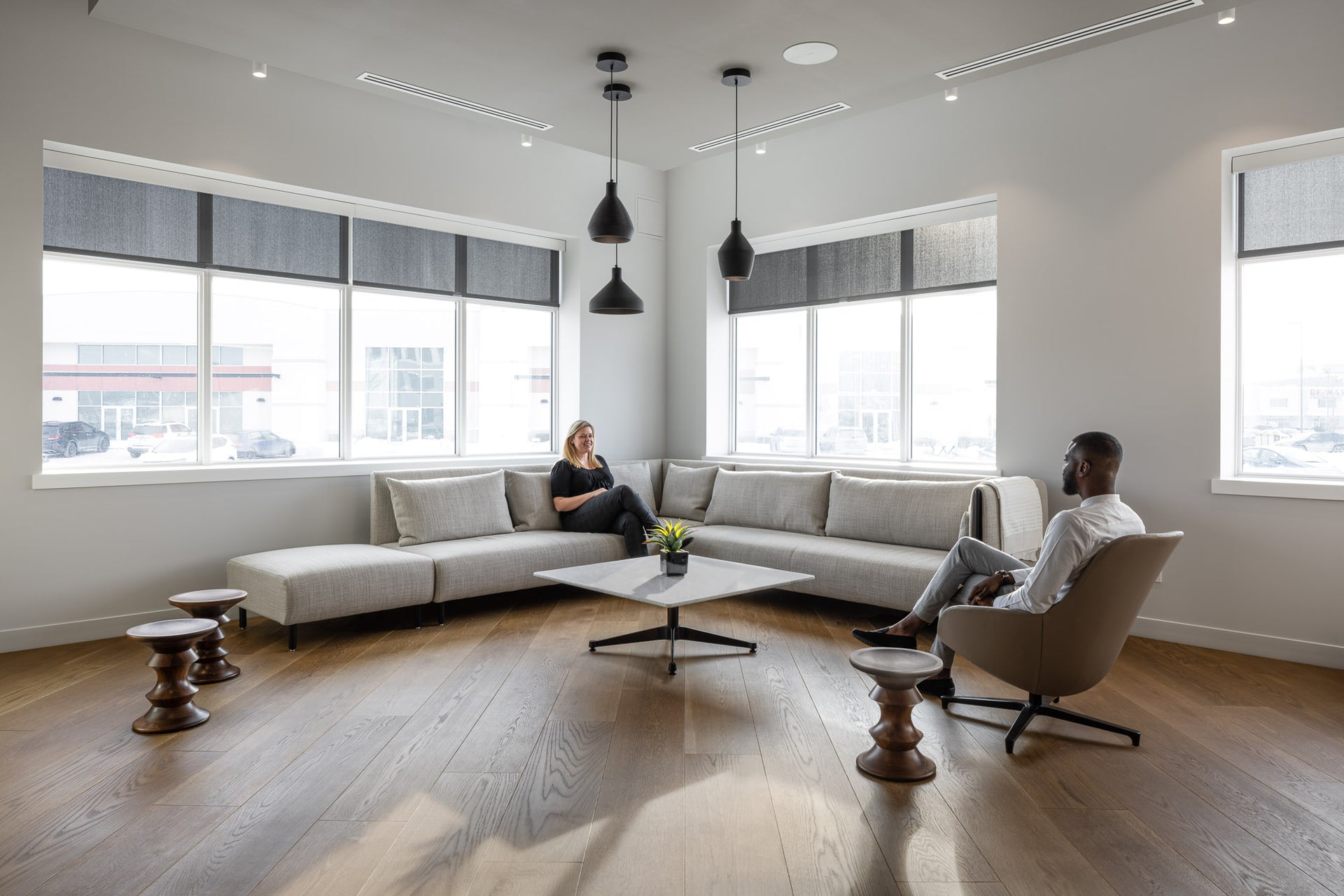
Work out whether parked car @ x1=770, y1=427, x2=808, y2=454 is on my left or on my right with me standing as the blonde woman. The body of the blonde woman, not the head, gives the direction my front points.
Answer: on my left

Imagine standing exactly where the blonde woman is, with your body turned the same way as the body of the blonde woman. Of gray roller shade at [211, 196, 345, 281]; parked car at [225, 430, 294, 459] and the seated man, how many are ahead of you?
1

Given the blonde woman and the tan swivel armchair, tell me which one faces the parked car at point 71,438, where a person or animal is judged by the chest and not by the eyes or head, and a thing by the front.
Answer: the tan swivel armchair

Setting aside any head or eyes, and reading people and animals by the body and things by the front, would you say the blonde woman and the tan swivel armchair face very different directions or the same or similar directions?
very different directions

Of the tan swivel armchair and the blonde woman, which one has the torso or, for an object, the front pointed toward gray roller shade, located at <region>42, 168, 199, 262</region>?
the tan swivel armchair

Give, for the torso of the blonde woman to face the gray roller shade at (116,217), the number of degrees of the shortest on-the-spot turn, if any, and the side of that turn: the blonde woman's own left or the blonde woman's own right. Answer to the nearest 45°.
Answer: approximately 135° to the blonde woman's own right

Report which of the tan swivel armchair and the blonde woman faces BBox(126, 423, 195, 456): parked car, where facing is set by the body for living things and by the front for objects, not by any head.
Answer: the tan swivel armchair

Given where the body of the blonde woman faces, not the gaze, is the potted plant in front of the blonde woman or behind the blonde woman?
in front

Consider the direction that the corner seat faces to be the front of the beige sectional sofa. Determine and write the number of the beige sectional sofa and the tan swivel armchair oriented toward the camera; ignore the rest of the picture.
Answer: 1

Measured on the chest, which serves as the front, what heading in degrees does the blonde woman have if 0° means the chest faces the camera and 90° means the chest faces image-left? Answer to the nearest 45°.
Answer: approximately 315°

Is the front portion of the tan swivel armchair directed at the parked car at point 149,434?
yes

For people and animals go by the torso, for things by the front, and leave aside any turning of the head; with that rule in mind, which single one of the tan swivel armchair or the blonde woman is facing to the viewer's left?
the tan swivel armchair

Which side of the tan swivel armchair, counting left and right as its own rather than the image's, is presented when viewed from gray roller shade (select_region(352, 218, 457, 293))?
front

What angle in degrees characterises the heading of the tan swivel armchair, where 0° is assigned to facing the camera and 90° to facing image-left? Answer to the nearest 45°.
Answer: approximately 90°

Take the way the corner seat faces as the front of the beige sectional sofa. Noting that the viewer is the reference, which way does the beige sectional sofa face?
facing the viewer

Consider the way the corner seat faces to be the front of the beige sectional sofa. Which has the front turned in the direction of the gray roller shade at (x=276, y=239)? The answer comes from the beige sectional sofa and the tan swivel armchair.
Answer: the tan swivel armchair

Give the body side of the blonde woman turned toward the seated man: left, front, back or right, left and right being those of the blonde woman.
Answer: front

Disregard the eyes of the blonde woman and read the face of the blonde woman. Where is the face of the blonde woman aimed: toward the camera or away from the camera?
toward the camera
